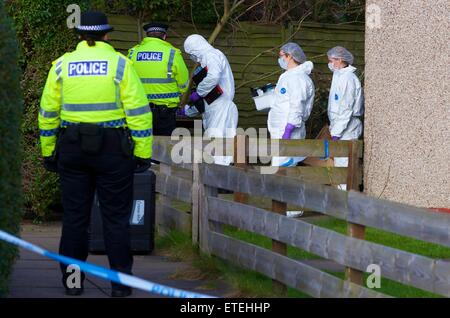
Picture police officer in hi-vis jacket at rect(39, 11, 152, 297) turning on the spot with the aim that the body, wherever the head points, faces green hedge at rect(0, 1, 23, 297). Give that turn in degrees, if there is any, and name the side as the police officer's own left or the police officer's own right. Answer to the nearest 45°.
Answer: approximately 135° to the police officer's own left

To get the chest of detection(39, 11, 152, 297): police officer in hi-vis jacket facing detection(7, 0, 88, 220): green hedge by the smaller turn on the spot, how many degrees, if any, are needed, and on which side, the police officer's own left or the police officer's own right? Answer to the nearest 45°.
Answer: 0° — they already face it

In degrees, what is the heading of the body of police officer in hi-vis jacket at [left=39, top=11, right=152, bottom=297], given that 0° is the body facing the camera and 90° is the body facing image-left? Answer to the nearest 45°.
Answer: approximately 180°

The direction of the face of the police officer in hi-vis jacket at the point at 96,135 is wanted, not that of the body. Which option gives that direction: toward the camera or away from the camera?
away from the camera

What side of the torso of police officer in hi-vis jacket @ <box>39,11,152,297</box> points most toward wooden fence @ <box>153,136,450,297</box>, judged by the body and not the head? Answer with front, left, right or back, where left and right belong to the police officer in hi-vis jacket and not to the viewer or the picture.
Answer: right
